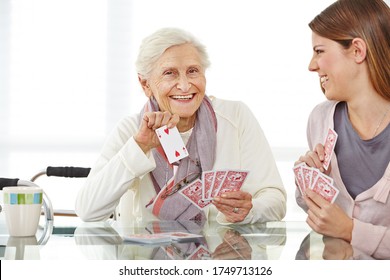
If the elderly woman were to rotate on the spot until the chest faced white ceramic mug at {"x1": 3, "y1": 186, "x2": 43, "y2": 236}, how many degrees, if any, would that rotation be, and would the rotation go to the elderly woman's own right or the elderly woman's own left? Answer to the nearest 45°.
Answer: approximately 45° to the elderly woman's own right

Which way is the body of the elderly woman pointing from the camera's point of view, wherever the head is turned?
toward the camera
